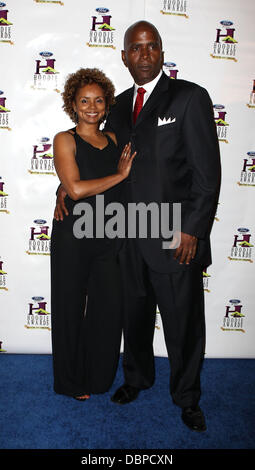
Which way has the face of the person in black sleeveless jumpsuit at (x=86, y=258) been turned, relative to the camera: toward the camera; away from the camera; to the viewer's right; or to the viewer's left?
toward the camera

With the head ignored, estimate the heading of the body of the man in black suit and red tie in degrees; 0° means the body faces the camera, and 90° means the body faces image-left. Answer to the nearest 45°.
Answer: approximately 45°

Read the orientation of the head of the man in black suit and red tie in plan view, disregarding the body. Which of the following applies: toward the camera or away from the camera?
toward the camera

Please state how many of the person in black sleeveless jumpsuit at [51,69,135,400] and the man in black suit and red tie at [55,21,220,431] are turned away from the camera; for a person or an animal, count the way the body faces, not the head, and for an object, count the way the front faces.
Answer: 0

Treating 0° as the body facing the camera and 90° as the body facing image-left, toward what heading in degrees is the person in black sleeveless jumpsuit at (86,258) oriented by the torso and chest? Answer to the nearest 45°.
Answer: approximately 315°
